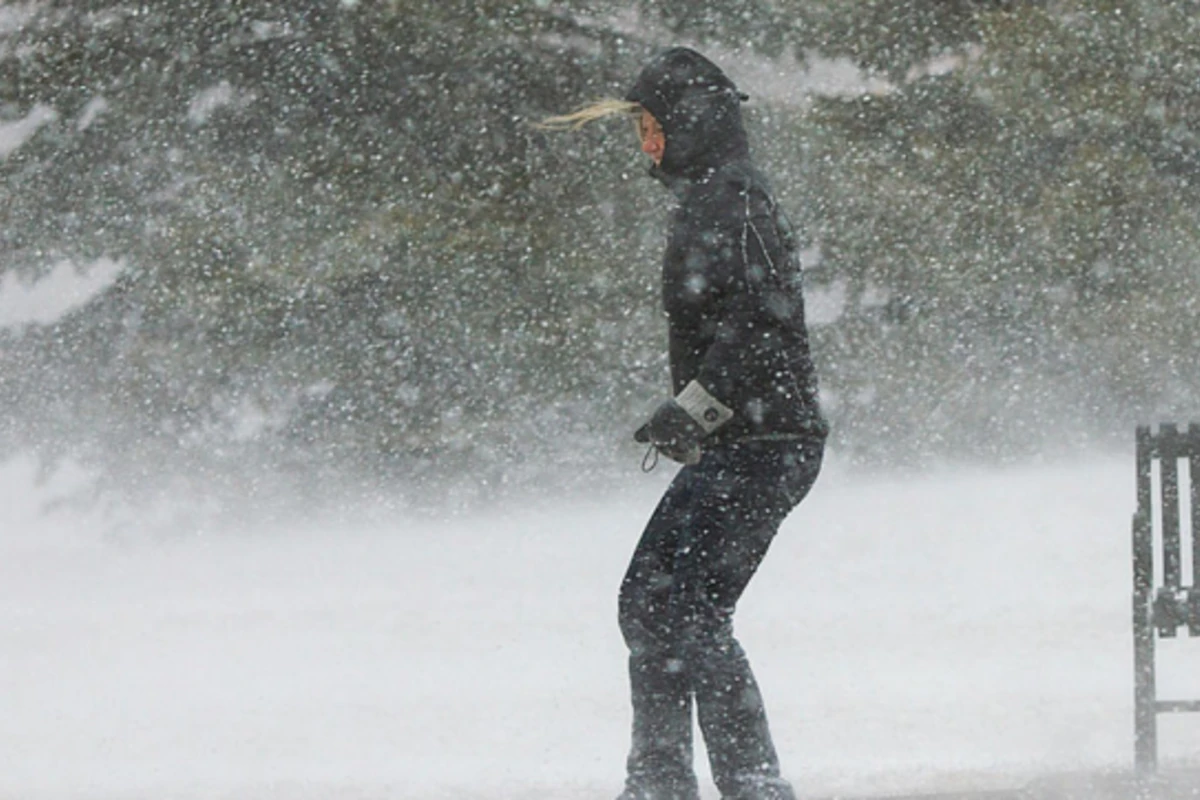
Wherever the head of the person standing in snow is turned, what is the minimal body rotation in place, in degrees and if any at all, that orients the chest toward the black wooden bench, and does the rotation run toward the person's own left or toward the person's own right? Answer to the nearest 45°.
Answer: approximately 135° to the person's own right

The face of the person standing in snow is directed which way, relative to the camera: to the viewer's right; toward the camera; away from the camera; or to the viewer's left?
to the viewer's left

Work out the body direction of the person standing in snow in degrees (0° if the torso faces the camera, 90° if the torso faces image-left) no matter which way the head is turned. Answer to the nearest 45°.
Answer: approximately 90°
